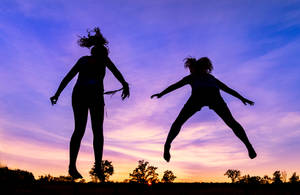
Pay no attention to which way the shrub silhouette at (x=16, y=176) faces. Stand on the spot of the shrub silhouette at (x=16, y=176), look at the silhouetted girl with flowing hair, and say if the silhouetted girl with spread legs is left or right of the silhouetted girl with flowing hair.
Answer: left
